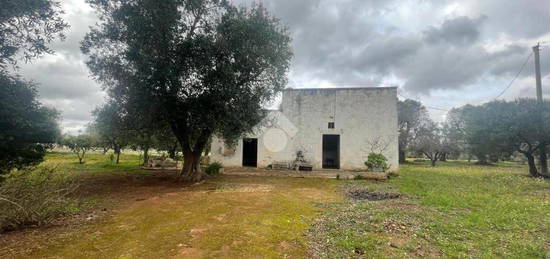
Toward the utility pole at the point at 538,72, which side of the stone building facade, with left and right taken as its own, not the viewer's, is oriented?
left

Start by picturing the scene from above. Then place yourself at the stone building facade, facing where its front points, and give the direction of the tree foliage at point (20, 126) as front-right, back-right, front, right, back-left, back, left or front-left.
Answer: front-right

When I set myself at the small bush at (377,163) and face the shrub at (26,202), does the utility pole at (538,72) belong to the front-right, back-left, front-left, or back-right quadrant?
back-left

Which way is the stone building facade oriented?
toward the camera

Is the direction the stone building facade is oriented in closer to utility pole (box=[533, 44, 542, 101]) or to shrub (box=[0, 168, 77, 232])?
the shrub

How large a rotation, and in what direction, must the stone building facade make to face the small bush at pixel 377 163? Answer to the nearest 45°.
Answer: approximately 45° to its left

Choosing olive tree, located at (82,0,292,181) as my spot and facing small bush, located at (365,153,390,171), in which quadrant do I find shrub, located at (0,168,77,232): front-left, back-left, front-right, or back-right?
back-right

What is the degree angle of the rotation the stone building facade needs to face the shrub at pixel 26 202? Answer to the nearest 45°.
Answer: approximately 45° to its right

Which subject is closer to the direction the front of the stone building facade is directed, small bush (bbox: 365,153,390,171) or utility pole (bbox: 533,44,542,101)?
the small bush

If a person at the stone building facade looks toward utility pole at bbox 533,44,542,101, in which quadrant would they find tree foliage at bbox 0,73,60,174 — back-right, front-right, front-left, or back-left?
back-right

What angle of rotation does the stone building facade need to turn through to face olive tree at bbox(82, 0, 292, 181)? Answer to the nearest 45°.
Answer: approximately 45° to its right
